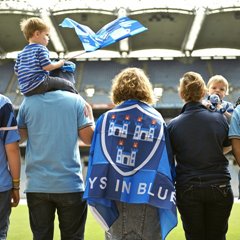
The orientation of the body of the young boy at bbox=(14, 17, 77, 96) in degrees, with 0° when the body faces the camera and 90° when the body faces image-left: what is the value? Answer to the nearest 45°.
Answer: approximately 225°

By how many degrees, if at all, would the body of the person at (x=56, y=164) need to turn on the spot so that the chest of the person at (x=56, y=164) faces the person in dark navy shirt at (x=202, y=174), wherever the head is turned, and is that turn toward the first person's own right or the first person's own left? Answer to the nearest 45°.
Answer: approximately 90° to the first person's own right

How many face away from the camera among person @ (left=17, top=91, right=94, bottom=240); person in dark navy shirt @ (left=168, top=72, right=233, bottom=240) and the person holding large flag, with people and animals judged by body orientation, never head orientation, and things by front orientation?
3

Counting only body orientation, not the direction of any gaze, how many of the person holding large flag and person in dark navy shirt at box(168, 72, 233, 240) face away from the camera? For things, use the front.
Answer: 2

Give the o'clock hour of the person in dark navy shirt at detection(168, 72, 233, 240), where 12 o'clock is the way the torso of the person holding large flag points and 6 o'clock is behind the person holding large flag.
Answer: The person in dark navy shirt is roughly at 2 o'clock from the person holding large flag.

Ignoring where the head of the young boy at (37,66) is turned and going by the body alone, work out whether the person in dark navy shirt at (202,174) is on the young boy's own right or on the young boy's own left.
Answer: on the young boy's own right

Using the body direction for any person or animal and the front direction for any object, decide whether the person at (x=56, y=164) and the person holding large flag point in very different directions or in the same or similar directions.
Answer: same or similar directions

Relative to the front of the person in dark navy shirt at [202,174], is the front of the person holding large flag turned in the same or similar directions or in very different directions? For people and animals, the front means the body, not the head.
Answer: same or similar directions

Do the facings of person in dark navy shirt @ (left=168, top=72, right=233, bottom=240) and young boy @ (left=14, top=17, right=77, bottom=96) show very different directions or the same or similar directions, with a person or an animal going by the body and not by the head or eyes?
same or similar directions

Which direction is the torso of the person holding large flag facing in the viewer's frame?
away from the camera

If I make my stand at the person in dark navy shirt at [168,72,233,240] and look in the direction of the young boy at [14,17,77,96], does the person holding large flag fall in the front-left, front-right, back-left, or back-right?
front-left

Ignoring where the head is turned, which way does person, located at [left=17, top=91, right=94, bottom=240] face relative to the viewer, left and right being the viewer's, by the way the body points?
facing away from the viewer

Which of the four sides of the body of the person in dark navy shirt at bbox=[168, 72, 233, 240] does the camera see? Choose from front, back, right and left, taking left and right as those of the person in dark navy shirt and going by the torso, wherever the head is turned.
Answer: back

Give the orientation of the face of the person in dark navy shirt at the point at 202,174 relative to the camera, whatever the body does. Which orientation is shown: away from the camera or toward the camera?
away from the camera

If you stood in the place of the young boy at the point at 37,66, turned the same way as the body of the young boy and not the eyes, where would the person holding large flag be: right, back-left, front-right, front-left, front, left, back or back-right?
right

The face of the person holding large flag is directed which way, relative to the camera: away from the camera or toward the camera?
away from the camera
